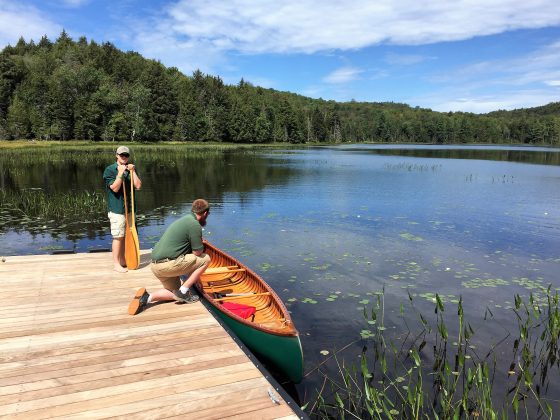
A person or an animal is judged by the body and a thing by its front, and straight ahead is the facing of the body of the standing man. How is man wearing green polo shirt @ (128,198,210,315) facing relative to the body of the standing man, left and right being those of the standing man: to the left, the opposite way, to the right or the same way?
to the left

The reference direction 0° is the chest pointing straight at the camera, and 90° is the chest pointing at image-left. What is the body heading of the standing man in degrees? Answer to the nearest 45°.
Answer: approximately 315°

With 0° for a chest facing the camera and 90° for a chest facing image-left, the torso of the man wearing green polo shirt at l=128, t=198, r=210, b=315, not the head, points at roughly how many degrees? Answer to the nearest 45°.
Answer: approximately 225°
